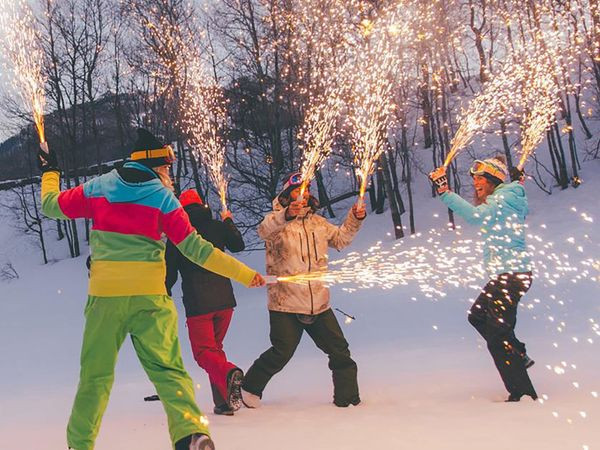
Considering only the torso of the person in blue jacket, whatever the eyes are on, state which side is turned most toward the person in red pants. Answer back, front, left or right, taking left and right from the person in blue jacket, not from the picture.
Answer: front

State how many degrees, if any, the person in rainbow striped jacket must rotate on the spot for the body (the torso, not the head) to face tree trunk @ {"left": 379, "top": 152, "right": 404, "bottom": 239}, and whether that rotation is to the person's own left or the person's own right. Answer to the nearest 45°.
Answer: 0° — they already face it

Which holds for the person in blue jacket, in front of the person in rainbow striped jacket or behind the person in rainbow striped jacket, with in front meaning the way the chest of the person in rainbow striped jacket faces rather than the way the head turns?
in front

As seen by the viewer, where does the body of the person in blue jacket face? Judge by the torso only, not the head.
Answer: to the viewer's left

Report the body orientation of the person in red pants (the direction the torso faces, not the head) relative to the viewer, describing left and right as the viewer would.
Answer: facing away from the viewer and to the left of the viewer

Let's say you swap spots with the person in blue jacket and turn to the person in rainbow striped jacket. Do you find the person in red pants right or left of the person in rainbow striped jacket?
right

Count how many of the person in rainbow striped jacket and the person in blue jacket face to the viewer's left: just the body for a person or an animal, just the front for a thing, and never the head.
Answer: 1

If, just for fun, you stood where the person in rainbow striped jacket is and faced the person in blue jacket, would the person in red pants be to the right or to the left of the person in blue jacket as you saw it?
left

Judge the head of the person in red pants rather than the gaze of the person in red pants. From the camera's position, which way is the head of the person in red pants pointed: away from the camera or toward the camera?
away from the camera

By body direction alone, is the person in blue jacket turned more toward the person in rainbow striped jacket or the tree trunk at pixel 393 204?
the person in rainbow striped jacket

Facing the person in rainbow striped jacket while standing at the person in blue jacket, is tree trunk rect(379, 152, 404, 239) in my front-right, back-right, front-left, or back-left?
back-right

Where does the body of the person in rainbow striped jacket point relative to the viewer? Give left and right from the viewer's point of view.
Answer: facing away from the viewer and to the right of the viewer

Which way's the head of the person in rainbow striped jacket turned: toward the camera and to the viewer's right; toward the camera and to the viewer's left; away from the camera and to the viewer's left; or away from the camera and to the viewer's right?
away from the camera and to the viewer's right

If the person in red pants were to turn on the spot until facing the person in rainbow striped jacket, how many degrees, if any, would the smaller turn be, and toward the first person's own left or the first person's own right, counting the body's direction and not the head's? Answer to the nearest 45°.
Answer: approximately 135° to the first person's own left
